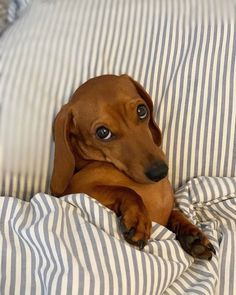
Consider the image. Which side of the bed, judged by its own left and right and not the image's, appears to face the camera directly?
front
